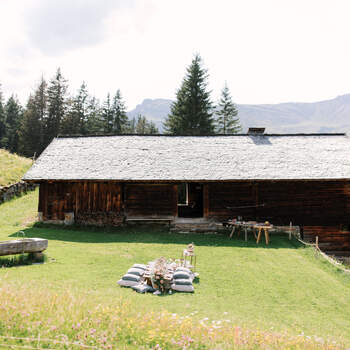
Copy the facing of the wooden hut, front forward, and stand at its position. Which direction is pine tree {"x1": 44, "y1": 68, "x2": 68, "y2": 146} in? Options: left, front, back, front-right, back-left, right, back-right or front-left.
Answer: back-right

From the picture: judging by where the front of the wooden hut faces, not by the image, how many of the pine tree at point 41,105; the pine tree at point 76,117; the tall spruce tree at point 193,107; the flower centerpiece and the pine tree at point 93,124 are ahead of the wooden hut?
1

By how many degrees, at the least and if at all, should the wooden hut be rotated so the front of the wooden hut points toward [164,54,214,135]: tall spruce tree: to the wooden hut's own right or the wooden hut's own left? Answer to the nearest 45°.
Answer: approximately 180°

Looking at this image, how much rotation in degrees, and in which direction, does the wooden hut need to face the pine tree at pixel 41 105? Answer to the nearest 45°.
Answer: approximately 135° to its right

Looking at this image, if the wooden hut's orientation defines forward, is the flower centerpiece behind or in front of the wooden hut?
in front

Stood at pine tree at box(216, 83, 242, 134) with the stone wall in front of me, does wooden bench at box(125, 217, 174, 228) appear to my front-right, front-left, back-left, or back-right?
front-left

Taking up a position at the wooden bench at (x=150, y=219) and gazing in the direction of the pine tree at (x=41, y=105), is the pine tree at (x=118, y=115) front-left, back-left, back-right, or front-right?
front-right

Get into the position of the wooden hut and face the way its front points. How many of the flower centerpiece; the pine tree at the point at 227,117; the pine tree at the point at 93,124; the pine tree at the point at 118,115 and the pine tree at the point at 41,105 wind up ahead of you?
1

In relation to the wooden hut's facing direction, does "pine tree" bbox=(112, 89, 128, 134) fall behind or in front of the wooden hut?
behind

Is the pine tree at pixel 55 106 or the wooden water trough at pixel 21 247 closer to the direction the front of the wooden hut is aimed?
the wooden water trough

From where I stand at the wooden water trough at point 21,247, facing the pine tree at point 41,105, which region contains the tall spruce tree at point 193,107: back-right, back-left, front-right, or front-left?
front-right

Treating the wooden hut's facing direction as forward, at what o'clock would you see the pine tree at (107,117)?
The pine tree is roughly at 5 o'clock from the wooden hut.

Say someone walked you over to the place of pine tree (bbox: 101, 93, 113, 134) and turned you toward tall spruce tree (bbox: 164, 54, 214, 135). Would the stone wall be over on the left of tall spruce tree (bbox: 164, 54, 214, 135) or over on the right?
right

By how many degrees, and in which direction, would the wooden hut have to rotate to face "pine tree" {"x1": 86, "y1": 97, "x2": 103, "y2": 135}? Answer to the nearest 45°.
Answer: approximately 135° to its right

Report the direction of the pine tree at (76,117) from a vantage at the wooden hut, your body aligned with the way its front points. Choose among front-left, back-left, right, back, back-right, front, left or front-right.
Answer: back-right

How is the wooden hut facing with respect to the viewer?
toward the camera

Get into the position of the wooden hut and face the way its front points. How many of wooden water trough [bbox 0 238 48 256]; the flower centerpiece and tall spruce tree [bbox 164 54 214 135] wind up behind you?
1
